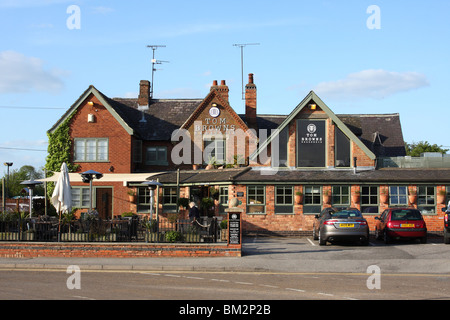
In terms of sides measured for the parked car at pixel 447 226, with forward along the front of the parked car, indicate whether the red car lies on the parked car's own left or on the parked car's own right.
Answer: on the parked car's own left

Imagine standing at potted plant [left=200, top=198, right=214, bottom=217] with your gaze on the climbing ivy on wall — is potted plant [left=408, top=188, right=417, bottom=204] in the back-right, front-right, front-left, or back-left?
back-right

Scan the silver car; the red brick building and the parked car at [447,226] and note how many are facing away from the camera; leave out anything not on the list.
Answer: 2

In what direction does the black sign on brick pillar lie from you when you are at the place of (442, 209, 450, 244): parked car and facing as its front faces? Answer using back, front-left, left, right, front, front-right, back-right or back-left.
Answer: back-left

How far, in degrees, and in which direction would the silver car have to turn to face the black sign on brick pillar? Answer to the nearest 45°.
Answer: approximately 135° to its left

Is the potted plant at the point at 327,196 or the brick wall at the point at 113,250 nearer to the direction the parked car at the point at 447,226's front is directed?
the potted plant

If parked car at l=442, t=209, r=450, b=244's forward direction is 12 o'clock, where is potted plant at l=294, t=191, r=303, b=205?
The potted plant is roughly at 10 o'clock from the parked car.

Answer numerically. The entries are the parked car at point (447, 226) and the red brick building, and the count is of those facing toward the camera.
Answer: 1

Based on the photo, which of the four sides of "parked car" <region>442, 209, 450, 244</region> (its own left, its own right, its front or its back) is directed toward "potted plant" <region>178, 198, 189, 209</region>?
left

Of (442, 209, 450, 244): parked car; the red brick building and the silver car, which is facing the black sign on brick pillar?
the red brick building

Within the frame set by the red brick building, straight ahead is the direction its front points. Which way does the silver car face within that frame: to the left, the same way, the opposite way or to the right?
the opposite way

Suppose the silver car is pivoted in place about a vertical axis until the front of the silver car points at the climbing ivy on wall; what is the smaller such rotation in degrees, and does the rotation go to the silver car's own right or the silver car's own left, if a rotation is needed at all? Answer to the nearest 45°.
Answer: approximately 45° to the silver car's own left

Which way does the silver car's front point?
away from the camera

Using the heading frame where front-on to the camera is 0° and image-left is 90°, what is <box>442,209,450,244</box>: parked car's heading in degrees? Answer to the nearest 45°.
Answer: approximately 180°

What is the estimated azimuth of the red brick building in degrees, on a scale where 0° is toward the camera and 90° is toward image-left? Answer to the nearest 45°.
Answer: approximately 0°
